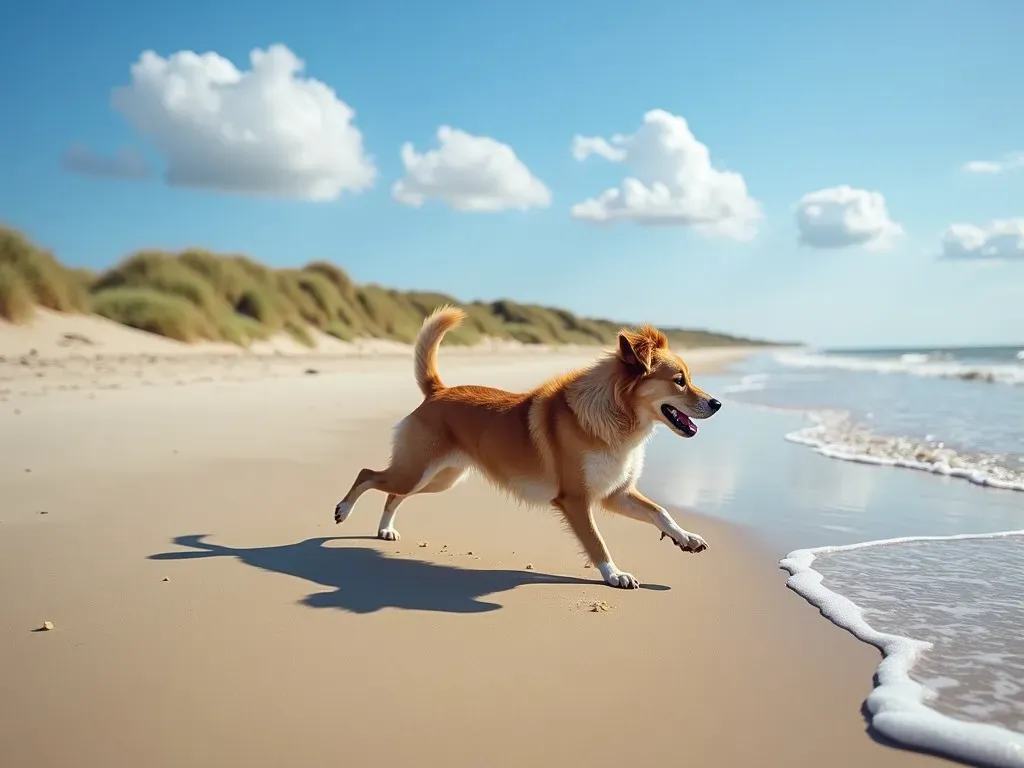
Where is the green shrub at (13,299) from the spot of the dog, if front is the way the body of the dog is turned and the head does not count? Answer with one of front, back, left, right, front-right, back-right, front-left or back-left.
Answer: back-left

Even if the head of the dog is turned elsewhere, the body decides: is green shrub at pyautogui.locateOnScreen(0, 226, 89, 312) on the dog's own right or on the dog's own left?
on the dog's own left

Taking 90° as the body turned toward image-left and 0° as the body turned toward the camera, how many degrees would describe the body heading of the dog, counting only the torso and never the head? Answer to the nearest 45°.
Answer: approximately 270°

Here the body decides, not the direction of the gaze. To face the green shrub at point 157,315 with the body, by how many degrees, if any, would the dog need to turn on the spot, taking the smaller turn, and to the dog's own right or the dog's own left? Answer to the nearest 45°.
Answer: approximately 135° to the dog's own left
